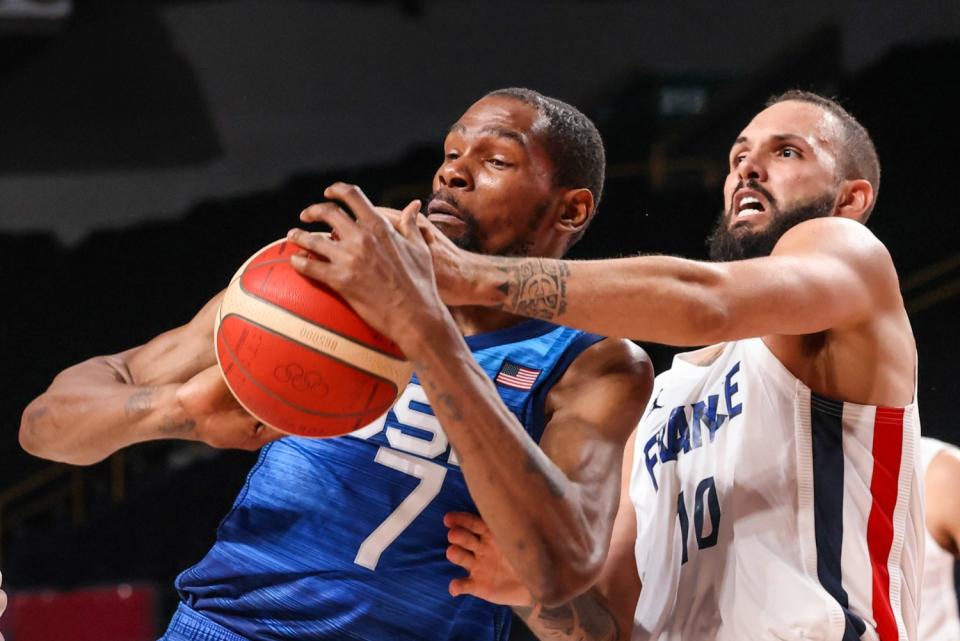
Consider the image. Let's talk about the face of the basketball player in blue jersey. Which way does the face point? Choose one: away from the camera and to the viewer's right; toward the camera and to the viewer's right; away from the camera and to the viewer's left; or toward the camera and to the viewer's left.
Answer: toward the camera and to the viewer's left

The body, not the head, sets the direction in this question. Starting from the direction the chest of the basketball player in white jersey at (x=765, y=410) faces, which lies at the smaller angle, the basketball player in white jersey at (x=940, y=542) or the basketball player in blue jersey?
the basketball player in blue jersey

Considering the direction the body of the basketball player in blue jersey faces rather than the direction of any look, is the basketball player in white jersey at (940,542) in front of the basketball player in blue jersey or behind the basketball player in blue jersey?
behind

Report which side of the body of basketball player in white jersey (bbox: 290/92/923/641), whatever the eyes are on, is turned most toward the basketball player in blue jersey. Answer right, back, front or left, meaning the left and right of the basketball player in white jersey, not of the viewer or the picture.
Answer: front

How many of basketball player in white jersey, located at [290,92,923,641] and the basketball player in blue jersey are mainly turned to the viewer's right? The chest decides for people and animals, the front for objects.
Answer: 0

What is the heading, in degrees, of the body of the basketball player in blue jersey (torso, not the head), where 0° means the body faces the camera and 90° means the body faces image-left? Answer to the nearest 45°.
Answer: approximately 45°

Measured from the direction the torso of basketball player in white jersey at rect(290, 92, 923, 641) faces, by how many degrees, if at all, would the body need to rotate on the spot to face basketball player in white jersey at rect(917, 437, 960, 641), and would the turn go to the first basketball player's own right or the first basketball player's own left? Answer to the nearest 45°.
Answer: approximately 180°

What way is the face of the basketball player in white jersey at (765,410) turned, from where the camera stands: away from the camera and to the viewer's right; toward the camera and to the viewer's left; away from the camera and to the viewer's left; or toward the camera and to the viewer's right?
toward the camera and to the viewer's left
